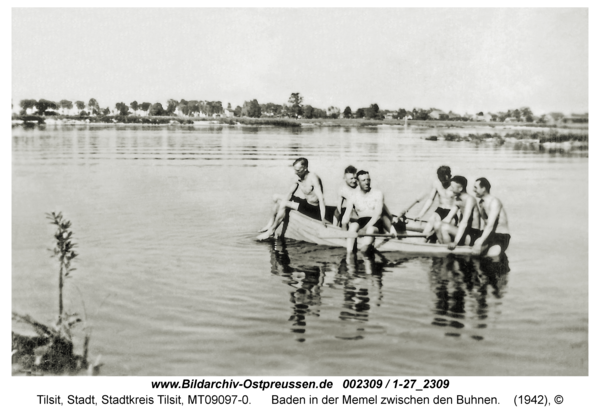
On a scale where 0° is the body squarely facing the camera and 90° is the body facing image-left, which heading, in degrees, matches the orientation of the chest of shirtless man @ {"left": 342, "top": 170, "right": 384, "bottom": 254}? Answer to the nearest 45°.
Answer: approximately 0°

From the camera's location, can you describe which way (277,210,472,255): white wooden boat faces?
facing to the left of the viewer
